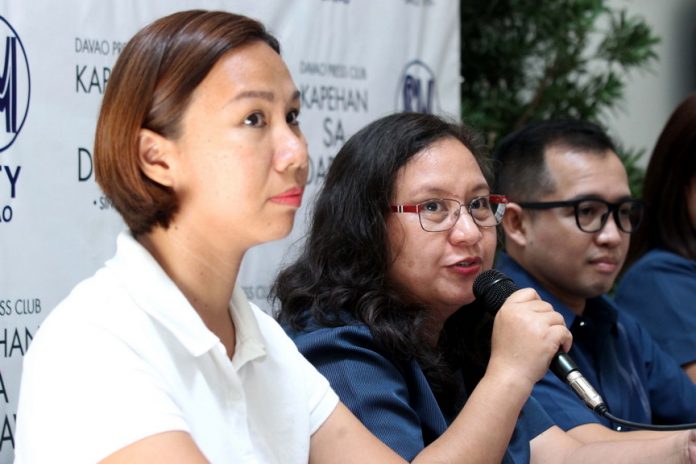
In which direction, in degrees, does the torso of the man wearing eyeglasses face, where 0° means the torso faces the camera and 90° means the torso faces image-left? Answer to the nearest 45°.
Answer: approximately 315°

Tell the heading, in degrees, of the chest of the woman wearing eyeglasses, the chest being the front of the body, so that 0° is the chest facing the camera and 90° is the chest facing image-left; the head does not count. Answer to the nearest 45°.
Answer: approximately 315°

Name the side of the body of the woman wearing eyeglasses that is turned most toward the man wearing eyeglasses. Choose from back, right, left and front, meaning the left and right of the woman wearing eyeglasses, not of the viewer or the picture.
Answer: left

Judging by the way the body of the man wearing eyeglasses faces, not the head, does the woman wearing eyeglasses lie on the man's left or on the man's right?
on the man's right
